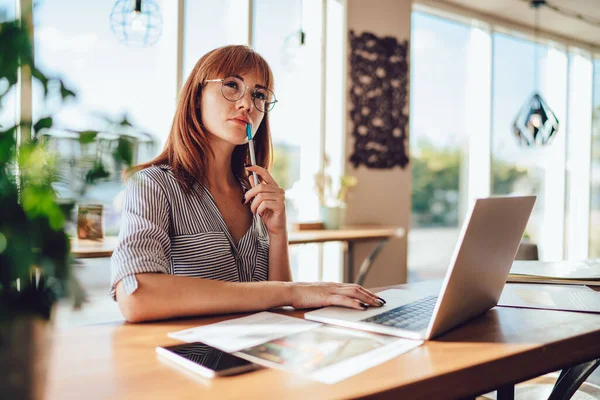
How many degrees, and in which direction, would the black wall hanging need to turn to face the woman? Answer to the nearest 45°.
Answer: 0° — it already faces them

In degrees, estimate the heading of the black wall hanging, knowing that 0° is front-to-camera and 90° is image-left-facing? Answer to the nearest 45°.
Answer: approximately 0°

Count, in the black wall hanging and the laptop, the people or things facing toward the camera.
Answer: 1

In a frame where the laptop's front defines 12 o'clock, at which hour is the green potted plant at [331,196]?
The green potted plant is roughly at 1 o'clock from the laptop.

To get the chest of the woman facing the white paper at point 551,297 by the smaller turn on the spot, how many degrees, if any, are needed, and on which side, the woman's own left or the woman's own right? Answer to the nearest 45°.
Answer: approximately 45° to the woman's own left

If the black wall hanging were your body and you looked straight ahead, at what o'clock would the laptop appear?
The laptop is roughly at 12 o'clock from the black wall hanging.

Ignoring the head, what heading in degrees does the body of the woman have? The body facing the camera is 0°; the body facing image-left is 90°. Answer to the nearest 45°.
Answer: approximately 315°

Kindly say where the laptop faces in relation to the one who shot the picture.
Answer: facing away from the viewer and to the left of the viewer
